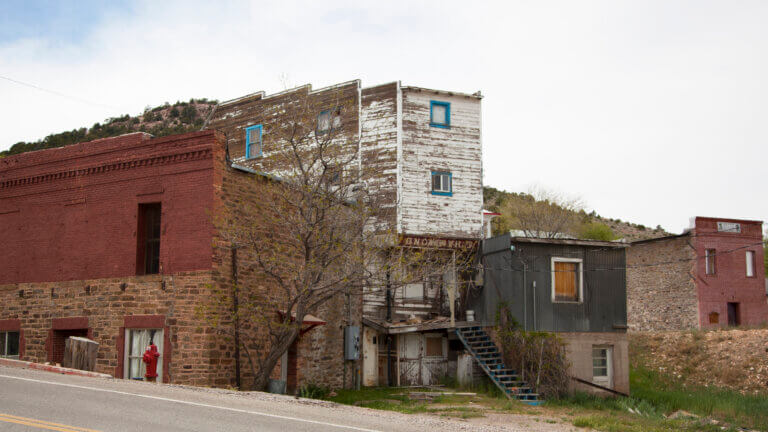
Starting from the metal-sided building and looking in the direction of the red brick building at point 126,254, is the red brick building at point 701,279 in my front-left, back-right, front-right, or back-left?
back-right

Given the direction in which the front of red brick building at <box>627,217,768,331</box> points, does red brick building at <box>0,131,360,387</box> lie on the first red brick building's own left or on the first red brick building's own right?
on the first red brick building's own right

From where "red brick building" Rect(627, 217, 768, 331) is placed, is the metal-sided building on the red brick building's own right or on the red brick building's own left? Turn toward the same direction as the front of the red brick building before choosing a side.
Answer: on the red brick building's own right

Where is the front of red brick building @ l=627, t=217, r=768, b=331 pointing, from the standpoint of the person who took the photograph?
facing the viewer and to the right of the viewer

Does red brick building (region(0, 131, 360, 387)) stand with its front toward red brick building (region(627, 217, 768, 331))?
no

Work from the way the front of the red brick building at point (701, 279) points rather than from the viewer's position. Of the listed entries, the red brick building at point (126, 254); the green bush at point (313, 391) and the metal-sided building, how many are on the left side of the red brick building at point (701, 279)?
0

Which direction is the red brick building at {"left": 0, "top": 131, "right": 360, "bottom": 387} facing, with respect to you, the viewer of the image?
facing the viewer and to the left of the viewer

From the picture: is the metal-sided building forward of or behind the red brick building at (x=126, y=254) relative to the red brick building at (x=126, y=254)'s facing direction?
behind

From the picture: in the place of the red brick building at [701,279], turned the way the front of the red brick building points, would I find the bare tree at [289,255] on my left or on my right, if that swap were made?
on my right

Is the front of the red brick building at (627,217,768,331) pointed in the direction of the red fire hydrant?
no

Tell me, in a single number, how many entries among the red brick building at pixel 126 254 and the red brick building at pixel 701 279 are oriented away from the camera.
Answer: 0
